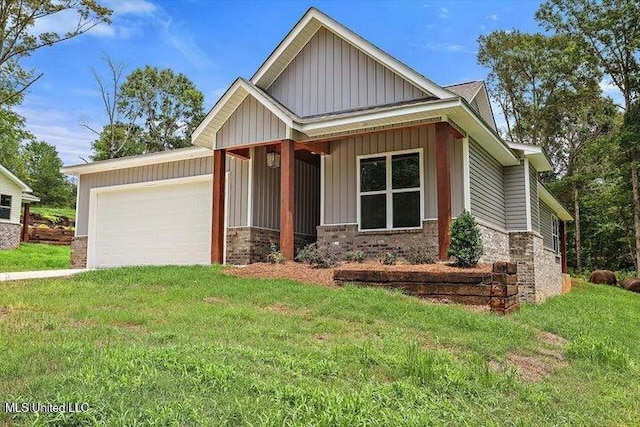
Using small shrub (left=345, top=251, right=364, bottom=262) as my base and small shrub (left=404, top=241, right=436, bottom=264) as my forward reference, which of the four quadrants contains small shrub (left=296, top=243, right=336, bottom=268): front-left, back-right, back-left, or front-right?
back-right
